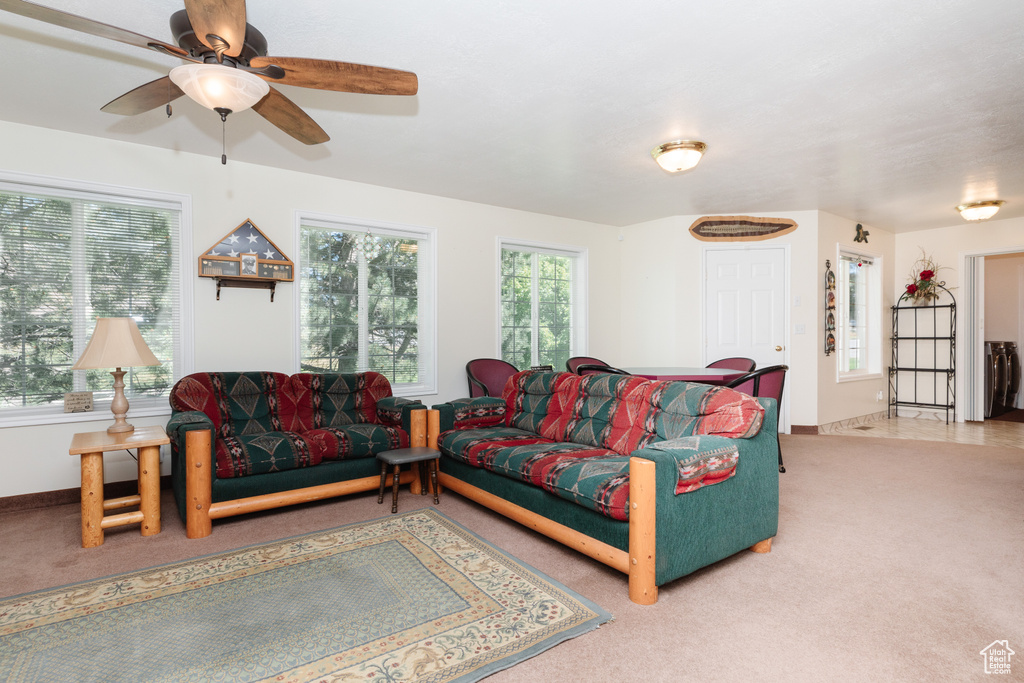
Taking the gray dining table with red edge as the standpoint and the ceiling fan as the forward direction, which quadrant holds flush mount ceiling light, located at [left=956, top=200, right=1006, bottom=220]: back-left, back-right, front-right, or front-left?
back-left

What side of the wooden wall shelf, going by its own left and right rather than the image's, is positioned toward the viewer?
front

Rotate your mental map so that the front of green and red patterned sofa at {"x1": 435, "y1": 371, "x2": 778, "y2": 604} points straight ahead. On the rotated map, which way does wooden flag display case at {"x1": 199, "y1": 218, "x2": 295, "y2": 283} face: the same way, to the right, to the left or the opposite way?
to the left

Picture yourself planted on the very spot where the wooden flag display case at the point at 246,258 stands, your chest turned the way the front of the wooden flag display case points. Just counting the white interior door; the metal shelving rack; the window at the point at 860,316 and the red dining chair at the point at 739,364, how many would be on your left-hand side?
4

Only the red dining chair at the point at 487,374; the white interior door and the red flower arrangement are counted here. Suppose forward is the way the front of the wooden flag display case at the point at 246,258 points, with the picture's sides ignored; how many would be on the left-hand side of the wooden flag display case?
3

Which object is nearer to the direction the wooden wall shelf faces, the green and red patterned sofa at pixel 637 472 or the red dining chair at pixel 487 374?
the green and red patterned sofa

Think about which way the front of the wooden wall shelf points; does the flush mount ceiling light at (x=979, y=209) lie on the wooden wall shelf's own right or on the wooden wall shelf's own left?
on the wooden wall shelf's own left

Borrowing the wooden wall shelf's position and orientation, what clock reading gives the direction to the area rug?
The area rug is roughly at 12 o'clock from the wooden wall shelf.

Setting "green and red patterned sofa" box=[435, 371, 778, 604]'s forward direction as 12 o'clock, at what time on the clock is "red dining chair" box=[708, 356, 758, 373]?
The red dining chair is roughly at 5 o'clock from the green and red patterned sofa.

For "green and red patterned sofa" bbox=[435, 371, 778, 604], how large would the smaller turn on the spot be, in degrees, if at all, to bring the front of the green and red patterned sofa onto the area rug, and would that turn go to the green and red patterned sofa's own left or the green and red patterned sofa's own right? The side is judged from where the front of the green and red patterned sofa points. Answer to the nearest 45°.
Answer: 0° — it already faces it

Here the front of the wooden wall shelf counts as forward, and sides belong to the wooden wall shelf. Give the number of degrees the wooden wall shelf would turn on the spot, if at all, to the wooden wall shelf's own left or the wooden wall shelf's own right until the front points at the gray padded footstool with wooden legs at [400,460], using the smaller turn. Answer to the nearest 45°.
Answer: approximately 45° to the wooden wall shelf's own left

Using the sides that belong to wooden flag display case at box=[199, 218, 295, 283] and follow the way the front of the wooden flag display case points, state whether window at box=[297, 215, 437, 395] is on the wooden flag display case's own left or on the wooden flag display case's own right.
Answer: on the wooden flag display case's own left

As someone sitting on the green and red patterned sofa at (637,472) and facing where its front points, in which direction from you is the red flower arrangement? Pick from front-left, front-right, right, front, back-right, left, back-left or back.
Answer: back

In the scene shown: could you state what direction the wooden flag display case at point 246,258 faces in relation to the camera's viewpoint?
facing the viewer

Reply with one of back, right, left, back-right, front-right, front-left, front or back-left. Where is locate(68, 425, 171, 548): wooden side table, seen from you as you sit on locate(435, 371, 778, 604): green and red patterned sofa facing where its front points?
front-right

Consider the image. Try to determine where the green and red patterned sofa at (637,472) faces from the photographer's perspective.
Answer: facing the viewer and to the left of the viewer

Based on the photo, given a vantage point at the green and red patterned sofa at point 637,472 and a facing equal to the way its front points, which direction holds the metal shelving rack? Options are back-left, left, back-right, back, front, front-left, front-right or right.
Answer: back

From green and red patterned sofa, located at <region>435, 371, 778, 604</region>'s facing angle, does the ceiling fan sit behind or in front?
in front
